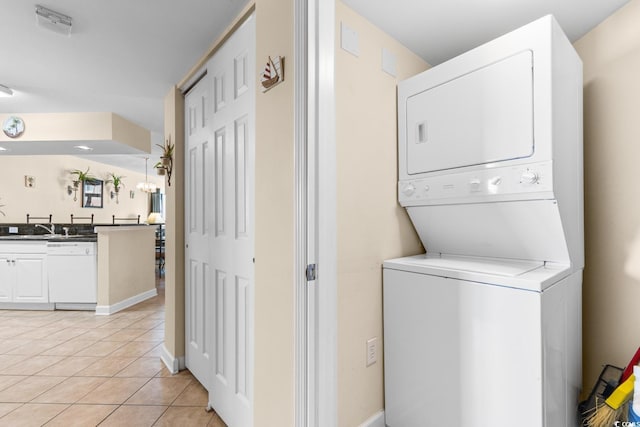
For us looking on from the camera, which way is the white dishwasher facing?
facing the viewer

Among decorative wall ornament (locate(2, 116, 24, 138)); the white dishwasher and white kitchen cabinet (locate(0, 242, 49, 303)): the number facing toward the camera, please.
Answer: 3

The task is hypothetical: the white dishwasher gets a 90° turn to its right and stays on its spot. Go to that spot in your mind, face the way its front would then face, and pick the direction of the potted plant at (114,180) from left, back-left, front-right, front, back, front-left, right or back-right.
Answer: right

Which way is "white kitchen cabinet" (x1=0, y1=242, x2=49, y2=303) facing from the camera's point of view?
toward the camera

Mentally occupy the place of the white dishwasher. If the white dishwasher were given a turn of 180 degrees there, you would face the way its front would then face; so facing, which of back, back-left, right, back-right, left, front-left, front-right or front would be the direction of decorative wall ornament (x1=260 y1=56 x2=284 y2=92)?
back

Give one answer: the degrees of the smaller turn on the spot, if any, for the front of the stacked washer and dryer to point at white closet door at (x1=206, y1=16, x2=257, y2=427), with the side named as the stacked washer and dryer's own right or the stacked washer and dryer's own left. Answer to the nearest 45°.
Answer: approximately 45° to the stacked washer and dryer's own right

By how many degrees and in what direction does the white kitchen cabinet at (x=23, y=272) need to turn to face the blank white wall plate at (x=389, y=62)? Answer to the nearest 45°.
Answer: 0° — it already faces it

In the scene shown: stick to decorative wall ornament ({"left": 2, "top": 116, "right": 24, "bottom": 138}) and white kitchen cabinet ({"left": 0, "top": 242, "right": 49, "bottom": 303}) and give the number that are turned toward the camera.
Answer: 2

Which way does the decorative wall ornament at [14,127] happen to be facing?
toward the camera

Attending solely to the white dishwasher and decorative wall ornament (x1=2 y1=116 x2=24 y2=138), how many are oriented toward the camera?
2

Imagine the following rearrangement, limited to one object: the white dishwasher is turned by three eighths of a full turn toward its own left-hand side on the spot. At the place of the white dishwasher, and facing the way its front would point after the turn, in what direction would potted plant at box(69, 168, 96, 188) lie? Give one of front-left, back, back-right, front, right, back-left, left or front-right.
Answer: front-left
